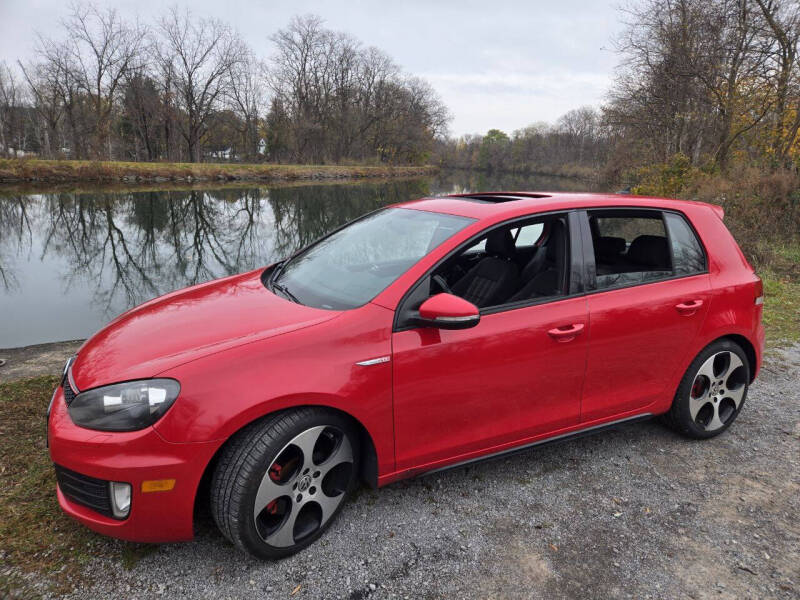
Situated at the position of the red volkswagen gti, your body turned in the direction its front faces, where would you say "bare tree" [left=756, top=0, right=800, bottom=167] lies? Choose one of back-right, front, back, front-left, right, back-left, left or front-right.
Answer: back

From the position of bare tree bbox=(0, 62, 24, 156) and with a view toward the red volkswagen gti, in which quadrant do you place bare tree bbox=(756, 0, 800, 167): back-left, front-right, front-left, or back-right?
front-left

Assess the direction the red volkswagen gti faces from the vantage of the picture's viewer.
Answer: facing the viewer and to the left of the viewer

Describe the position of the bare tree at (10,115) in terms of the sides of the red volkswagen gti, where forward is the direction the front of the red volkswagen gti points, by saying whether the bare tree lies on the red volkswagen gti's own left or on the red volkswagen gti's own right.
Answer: on the red volkswagen gti's own right
